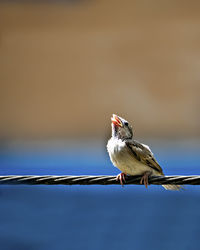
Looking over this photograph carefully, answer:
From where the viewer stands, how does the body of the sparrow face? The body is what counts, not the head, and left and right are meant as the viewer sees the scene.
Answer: facing the viewer and to the left of the viewer
